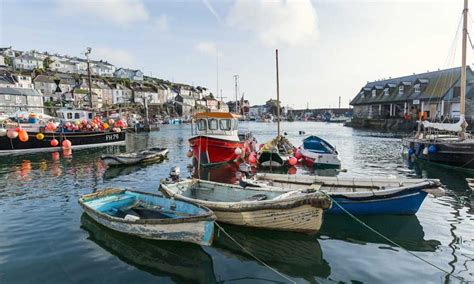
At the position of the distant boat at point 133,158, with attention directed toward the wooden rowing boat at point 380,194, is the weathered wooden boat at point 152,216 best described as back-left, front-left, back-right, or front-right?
front-right

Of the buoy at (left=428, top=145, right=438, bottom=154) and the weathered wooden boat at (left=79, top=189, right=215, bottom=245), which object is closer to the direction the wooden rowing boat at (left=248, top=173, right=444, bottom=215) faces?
the buoy

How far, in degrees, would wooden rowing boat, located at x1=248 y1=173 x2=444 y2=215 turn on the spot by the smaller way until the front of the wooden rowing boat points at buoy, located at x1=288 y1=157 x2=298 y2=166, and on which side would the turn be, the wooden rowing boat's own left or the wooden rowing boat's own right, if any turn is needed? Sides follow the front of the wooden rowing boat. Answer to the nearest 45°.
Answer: approximately 135° to the wooden rowing boat's own left

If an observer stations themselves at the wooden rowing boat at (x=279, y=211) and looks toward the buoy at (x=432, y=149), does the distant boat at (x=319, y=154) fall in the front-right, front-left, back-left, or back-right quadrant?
front-left

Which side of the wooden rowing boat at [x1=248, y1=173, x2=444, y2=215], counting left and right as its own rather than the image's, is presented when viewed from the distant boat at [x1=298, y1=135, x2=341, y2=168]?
left

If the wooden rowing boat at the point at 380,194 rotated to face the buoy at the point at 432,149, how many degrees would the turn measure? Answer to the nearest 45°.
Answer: approximately 90° to its left

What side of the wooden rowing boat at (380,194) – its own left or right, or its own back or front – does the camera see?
right
